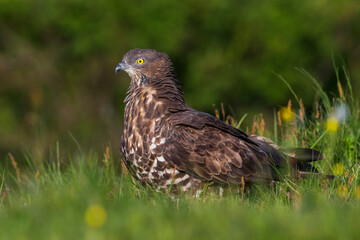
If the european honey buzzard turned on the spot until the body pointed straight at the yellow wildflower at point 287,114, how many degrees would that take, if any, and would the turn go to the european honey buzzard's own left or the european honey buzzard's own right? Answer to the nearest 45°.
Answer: approximately 135° to the european honey buzzard's own right

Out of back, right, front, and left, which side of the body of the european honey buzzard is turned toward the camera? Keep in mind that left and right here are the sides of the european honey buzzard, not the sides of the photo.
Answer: left

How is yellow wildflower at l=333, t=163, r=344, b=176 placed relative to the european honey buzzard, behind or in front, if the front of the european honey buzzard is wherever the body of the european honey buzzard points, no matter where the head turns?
behind

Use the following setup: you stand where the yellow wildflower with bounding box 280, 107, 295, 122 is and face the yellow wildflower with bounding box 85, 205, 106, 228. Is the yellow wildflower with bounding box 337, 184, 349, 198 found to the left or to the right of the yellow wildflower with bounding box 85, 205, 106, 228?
left

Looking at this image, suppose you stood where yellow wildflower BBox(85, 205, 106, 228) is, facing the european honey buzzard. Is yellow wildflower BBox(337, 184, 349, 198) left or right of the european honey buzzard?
right

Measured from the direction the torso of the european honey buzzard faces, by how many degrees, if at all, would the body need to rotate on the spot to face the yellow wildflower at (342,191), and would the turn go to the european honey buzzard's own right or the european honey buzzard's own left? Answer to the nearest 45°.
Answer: approximately 180°

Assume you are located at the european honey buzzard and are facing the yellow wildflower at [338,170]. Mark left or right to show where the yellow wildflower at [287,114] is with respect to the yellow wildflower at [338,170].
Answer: left

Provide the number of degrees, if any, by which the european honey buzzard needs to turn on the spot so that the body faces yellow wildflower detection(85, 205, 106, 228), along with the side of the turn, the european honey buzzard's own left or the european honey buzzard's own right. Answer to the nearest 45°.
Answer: approximately 90° to the european honey buzzard's own left
